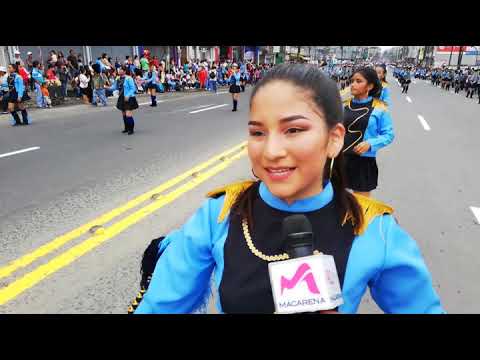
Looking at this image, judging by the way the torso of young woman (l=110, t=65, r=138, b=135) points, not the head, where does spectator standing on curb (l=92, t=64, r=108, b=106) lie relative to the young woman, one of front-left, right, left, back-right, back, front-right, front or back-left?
back-right

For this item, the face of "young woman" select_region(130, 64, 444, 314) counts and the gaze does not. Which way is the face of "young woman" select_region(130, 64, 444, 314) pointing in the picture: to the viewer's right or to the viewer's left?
to the viewer's left

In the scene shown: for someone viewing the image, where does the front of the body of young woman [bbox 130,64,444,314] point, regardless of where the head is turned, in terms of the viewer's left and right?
facing the viewer

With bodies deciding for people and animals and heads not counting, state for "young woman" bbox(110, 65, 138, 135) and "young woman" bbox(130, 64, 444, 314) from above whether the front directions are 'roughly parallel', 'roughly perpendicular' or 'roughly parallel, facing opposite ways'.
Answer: roughly parallel

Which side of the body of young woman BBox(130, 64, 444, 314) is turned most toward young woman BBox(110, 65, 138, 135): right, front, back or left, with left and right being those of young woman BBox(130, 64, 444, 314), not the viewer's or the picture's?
back

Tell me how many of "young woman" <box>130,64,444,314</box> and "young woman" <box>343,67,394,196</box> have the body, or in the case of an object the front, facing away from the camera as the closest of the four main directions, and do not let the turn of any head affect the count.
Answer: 0

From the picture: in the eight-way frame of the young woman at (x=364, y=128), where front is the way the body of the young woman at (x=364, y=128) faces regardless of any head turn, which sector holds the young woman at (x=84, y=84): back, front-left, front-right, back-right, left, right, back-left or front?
right

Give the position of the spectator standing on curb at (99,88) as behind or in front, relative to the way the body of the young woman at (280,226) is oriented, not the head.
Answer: behind

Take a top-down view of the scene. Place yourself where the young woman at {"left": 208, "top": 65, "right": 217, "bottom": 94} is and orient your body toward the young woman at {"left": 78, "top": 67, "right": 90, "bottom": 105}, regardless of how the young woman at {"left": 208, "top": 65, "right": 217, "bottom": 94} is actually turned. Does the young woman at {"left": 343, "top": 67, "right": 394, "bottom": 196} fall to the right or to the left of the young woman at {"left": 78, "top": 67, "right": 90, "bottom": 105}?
left

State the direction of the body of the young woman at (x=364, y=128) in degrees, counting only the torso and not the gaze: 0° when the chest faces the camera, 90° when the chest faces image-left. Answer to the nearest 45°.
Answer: approximately 45°

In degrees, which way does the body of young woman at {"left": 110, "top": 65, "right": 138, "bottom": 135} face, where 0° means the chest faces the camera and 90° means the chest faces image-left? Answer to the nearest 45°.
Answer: approximately 45°
